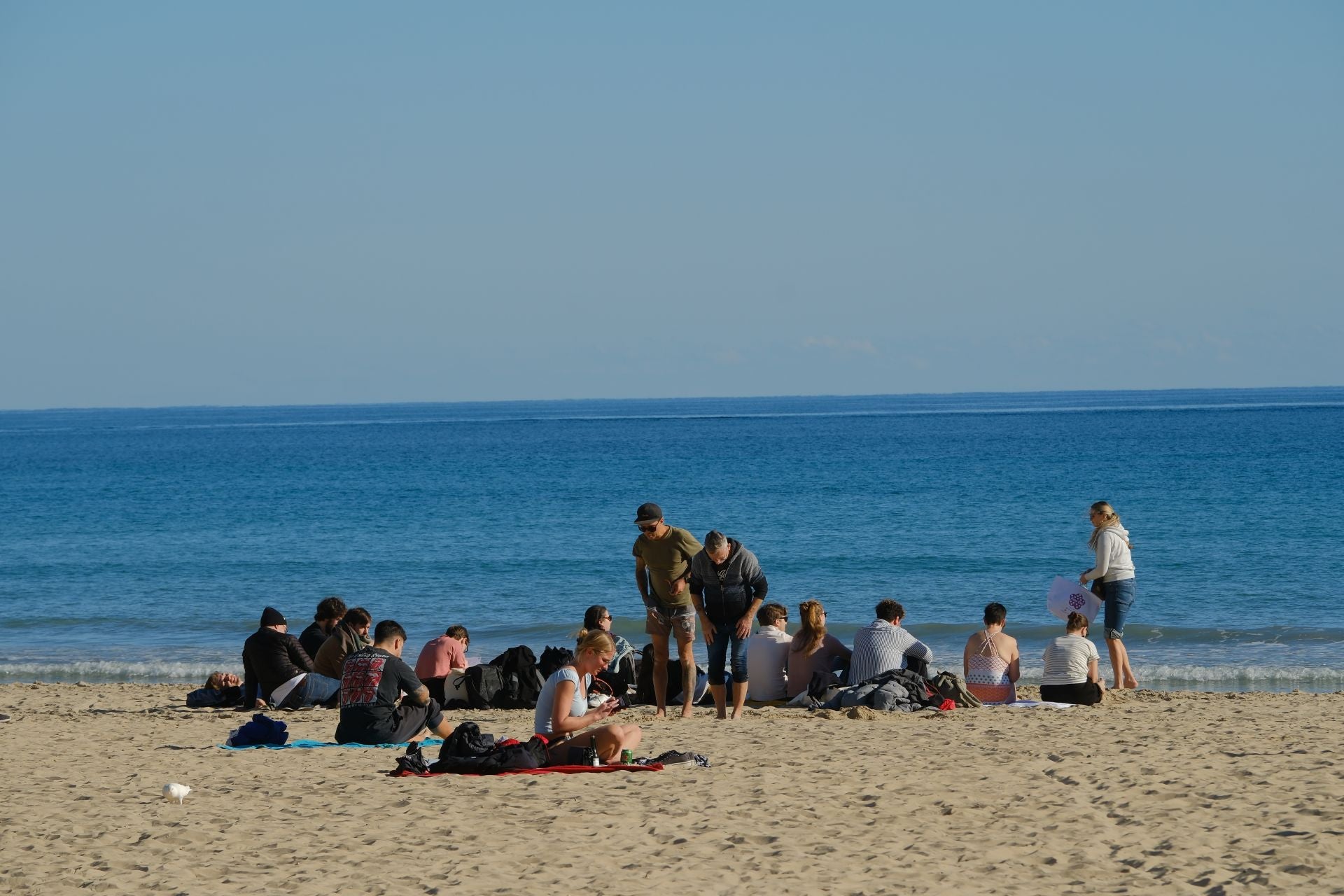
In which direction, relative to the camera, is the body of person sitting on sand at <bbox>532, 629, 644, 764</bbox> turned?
to the viewer's right

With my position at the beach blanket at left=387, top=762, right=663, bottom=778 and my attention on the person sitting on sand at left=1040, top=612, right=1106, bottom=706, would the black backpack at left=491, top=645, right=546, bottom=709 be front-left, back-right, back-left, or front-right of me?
front-left

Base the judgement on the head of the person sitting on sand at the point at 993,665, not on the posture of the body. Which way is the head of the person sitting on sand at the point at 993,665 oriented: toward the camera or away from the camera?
away from the camera

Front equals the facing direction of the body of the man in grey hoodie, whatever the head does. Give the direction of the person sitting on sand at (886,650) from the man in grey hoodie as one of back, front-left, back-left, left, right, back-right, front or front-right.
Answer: back-left

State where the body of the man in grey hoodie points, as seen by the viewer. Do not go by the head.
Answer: toward the camera

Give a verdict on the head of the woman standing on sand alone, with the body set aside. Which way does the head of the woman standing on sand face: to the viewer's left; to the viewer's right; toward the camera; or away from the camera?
to the viewer's left

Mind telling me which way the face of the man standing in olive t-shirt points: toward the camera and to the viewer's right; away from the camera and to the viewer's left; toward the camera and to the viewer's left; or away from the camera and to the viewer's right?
toward the camera and to the viewer's left

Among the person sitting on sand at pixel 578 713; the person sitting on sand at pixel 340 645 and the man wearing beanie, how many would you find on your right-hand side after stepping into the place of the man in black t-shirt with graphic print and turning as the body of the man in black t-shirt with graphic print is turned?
1

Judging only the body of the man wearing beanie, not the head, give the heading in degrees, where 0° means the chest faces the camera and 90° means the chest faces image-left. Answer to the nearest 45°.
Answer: approximately 225°
